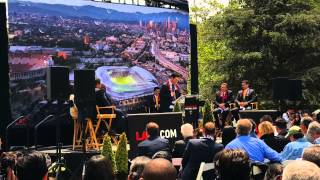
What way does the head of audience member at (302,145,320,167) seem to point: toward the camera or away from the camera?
away from the camera

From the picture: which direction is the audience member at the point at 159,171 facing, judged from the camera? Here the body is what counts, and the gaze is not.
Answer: away from the camera

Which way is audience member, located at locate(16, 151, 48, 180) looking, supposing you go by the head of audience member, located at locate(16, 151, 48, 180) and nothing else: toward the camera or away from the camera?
away from the camera

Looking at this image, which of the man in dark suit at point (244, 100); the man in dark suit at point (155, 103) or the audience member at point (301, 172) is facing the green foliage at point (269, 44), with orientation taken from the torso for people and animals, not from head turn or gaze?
the audience member

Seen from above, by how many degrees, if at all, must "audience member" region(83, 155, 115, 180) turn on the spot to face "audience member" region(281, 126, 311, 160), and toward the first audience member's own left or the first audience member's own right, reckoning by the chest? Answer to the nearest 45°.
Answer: approximately 45° to the first audience member's own right

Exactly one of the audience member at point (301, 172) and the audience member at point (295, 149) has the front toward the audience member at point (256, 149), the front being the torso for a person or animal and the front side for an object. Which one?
the audience member at point (301, 172)

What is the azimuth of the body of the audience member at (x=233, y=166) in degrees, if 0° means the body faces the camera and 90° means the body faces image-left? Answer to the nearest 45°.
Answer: approximately 180°

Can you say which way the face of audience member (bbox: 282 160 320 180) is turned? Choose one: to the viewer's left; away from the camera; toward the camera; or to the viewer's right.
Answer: away from the camera

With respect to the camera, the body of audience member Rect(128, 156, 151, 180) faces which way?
away from the camera

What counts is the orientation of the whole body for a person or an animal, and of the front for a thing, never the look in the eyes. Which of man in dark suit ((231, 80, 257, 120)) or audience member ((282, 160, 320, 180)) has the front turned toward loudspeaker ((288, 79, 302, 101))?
the audience member

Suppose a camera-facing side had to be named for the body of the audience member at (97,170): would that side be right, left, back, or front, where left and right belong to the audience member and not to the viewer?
back

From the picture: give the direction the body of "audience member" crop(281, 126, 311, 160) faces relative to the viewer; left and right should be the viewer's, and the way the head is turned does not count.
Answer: facing away from the viewer and to the left of the viewer
